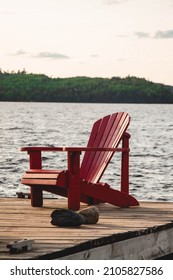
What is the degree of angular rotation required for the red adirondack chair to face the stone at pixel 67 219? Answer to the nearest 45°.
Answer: approximately 45° to its left

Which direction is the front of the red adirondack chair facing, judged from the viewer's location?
facing the viewer and to the left of the viewer

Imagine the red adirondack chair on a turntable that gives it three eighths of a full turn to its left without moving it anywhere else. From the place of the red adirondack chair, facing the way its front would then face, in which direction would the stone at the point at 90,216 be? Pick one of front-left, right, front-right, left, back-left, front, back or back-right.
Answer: right
